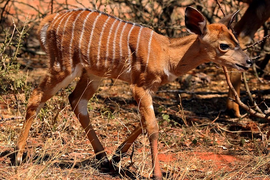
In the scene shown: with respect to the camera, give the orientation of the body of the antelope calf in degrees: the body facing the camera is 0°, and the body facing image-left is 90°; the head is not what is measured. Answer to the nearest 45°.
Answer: approximately 270°
